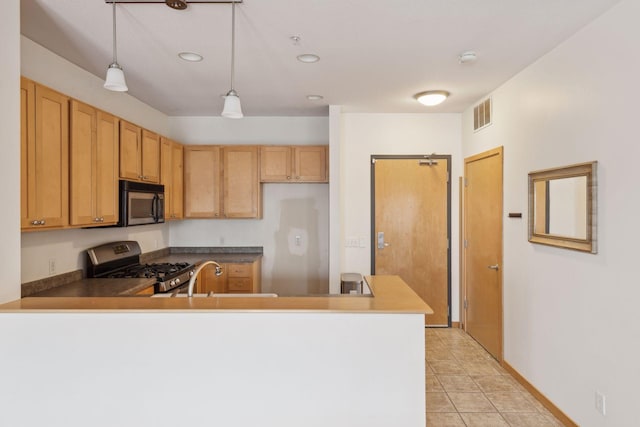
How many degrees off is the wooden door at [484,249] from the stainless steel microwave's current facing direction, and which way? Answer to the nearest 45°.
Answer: approximately 45° to its left

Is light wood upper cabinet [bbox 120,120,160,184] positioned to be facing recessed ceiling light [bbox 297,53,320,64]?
yes

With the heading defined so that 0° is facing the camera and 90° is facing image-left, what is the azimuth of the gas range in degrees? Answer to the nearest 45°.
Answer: approximately 315°

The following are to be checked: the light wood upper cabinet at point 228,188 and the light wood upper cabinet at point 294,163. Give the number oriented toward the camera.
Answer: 2

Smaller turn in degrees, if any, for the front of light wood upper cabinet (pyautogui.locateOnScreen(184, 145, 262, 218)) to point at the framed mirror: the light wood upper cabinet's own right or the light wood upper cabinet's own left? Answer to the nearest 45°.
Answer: approximately 45° to the light wood upper cabinet's own left

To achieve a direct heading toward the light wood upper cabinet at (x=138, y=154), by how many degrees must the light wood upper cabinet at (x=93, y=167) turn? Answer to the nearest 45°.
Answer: approximately 90° to its left

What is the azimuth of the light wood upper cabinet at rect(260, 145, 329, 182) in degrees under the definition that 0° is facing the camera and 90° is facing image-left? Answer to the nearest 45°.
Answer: approximately 0°

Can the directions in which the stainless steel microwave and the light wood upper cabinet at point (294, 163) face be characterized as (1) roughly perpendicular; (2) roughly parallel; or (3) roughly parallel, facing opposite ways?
roughly perpendicular
